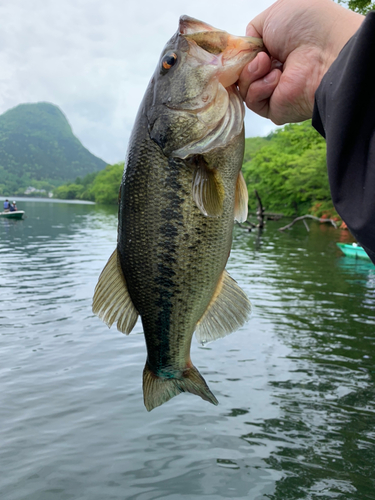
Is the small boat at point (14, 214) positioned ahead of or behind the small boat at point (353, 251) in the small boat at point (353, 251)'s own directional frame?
ahead

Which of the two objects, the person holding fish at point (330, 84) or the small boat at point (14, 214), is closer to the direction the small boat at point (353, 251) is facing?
the small boat

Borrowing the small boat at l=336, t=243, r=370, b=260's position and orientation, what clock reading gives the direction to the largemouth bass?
The largemouth bass is roughly at 9 o'clock from the small boat.

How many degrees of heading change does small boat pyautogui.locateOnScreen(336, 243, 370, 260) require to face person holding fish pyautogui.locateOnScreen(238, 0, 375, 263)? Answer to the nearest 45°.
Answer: approximately 90° to its left

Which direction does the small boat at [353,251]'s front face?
to the viewer's left

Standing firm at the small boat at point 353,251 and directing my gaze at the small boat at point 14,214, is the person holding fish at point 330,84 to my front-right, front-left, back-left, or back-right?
back-left
